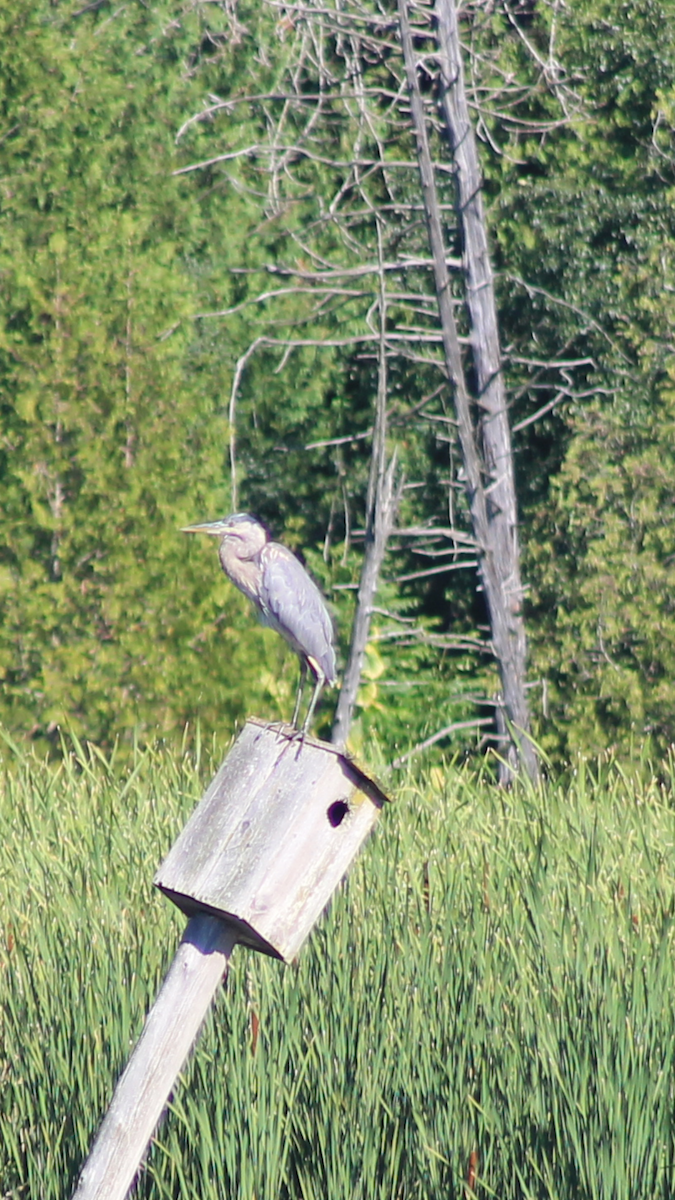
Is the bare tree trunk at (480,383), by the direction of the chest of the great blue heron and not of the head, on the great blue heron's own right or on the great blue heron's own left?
on the great blue heron's own right

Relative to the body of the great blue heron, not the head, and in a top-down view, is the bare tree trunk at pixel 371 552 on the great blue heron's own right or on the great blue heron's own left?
on the great blue heron's own right

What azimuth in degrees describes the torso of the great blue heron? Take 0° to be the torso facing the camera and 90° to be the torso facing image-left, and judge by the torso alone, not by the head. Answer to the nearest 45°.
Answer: approximately 90°

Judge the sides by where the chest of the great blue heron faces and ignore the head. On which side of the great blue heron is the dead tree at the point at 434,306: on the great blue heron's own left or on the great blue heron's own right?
on the great blue heron's own right
